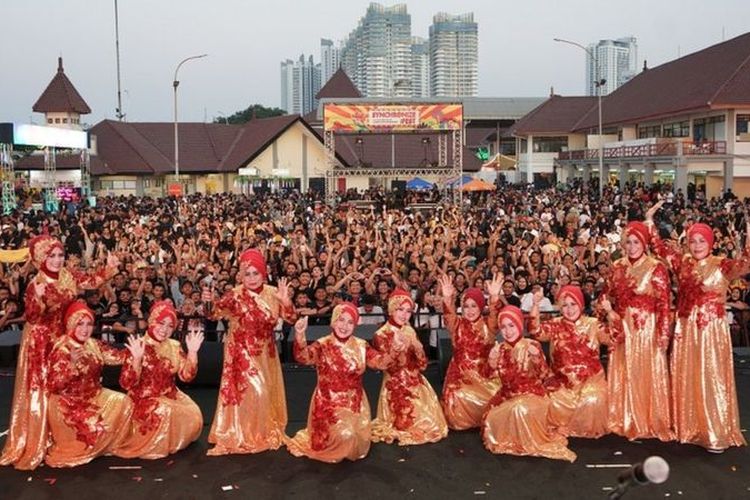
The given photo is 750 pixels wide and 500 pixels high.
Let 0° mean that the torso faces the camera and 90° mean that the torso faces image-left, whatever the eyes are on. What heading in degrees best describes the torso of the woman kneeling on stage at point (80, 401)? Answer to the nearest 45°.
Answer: approximately 315°

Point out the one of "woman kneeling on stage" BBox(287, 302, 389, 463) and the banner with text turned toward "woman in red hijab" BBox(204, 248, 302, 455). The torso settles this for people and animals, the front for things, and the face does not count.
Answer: the banner with text

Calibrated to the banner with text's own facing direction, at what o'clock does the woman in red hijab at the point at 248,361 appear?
The woman in red hijab is roughly at 12 o'clock from the banner with text.

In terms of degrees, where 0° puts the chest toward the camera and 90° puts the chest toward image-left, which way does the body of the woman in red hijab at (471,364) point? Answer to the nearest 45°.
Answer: approximately 0°

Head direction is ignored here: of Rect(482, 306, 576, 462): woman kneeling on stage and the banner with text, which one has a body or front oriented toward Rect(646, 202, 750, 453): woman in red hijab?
the banner with text

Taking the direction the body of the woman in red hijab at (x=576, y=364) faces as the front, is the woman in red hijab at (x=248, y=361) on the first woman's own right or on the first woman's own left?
on the first woman's own right

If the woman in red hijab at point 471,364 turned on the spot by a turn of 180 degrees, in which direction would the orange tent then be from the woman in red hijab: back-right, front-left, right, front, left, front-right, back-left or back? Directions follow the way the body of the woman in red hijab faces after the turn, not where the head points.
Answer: front

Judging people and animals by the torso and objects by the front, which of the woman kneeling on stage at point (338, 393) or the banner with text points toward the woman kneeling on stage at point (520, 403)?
the banner with text

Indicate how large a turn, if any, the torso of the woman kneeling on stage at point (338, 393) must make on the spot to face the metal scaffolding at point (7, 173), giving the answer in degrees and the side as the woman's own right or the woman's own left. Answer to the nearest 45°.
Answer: approximately 135° to the woman's own right

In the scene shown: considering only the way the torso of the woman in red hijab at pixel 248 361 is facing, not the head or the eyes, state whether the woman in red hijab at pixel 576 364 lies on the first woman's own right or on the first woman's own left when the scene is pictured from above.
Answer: on the first woman's own left
